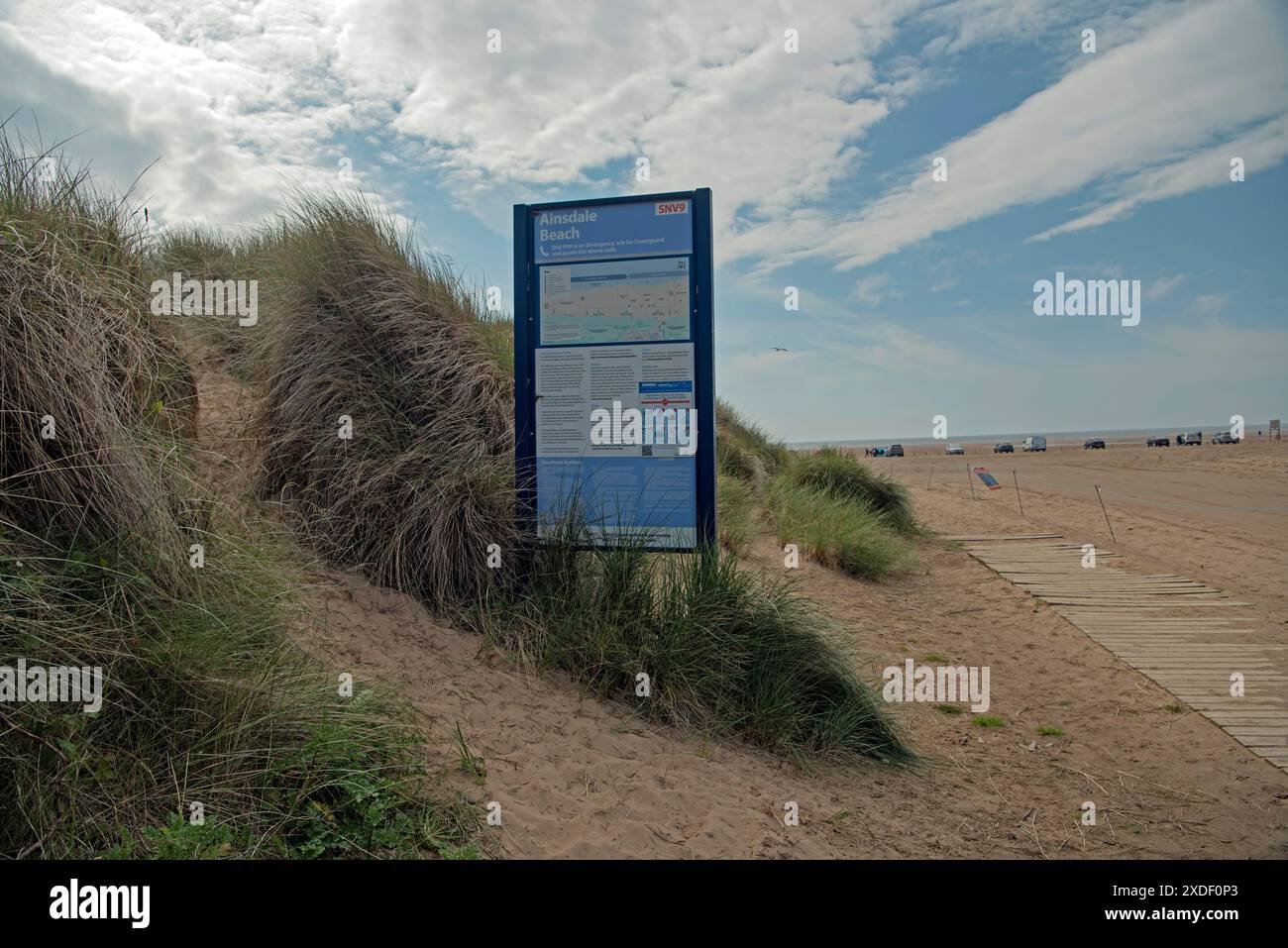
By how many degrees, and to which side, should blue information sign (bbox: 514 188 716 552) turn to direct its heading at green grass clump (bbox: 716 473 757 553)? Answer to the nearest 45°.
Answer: approximately 180°

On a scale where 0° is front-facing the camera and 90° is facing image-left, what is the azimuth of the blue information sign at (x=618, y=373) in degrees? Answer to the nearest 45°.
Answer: approximately 0°

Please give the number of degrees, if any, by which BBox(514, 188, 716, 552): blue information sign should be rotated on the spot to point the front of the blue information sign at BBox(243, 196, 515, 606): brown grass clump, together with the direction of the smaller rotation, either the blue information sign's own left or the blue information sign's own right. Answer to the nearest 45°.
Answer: approximately 90° to the blue information sign's own right

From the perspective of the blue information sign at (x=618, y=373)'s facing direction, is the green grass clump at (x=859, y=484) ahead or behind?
behind

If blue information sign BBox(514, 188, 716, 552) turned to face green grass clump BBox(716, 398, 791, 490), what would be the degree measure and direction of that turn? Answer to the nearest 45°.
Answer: approximately 180°

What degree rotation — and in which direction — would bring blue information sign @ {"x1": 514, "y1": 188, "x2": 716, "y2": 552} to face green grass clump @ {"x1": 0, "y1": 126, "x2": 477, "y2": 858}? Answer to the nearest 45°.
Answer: approximately 45° to its right
